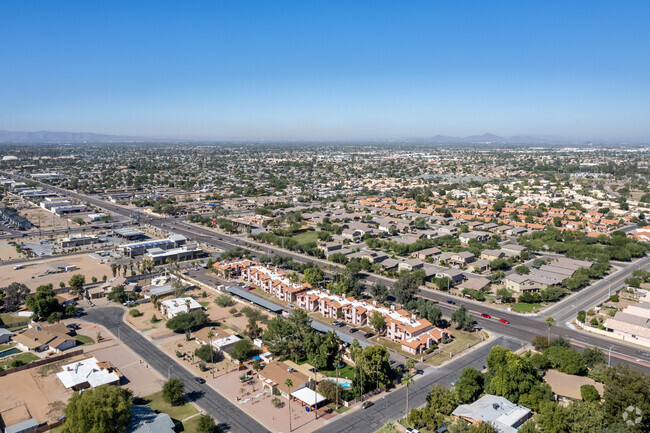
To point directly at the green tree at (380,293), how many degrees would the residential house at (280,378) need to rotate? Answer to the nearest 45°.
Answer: approximately 180°

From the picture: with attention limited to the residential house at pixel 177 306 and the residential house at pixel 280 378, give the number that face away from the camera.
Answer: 0

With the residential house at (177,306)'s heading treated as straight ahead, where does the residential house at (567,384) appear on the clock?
the residential house at (567,384) is roughly at 9 o'clock from the residential house at (177,306).

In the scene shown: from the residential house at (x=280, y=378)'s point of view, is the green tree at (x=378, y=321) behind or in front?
behind

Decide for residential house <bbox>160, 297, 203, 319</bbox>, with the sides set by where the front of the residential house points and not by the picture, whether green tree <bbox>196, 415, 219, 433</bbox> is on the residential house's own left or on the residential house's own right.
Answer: on the residential house's own left

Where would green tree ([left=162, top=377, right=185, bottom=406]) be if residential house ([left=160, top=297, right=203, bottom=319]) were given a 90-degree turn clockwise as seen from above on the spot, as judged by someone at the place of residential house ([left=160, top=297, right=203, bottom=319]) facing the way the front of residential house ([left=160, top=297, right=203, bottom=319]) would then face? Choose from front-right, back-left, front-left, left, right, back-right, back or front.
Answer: back-left

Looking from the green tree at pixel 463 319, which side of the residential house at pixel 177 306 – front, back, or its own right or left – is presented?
left

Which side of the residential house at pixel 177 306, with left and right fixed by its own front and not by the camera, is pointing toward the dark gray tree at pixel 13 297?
right

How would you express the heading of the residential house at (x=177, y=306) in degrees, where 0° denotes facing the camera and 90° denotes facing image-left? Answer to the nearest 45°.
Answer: approximately 45°

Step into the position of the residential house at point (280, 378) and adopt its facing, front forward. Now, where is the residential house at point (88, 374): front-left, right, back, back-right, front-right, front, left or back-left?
front-right

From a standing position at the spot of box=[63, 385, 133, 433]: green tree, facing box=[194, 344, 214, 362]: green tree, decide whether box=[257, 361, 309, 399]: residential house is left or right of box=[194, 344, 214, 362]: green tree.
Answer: right

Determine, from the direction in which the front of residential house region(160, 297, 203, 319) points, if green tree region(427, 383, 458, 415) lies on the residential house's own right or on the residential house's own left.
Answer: on the residential house's own left

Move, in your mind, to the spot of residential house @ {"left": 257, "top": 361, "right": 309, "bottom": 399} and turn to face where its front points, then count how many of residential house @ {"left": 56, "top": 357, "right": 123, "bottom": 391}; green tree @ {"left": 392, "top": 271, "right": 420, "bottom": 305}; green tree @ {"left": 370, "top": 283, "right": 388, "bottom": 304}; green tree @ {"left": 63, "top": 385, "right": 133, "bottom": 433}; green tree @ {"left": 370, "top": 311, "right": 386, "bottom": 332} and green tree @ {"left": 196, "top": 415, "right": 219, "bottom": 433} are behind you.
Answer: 3

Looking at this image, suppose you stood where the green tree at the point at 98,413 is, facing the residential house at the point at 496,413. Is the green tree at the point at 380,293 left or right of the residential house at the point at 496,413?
left
